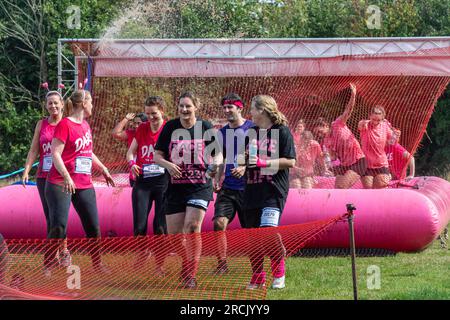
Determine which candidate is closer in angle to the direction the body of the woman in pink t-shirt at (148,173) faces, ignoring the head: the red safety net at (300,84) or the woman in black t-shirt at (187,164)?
the woman in black t-shirt

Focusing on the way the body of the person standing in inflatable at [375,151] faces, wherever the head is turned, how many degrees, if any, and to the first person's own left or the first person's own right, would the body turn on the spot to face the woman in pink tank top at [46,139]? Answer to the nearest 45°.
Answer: approximately 45° to the first person's own right

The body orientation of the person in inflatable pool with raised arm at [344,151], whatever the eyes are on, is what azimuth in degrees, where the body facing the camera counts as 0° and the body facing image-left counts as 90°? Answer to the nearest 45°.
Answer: approximately 45°

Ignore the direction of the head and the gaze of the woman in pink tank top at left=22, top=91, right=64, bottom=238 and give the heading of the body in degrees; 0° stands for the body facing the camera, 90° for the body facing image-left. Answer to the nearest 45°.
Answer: approximately 0°

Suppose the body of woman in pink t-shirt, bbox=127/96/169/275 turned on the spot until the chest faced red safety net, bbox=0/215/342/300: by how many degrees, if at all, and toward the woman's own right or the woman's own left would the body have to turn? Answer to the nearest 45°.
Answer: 0° — they already face it
